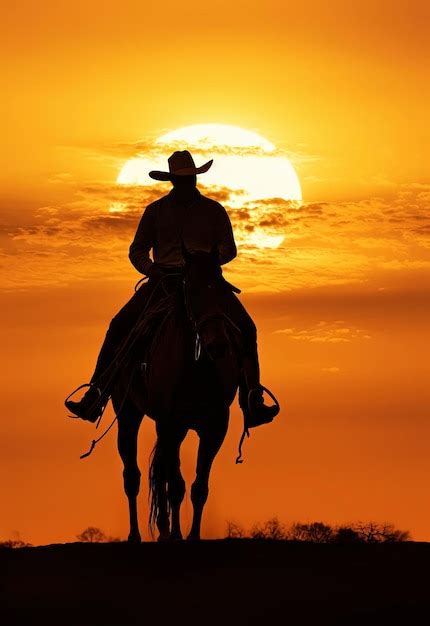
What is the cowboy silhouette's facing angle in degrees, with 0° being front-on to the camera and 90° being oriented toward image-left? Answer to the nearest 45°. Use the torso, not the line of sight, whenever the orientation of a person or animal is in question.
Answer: approximately 0°
